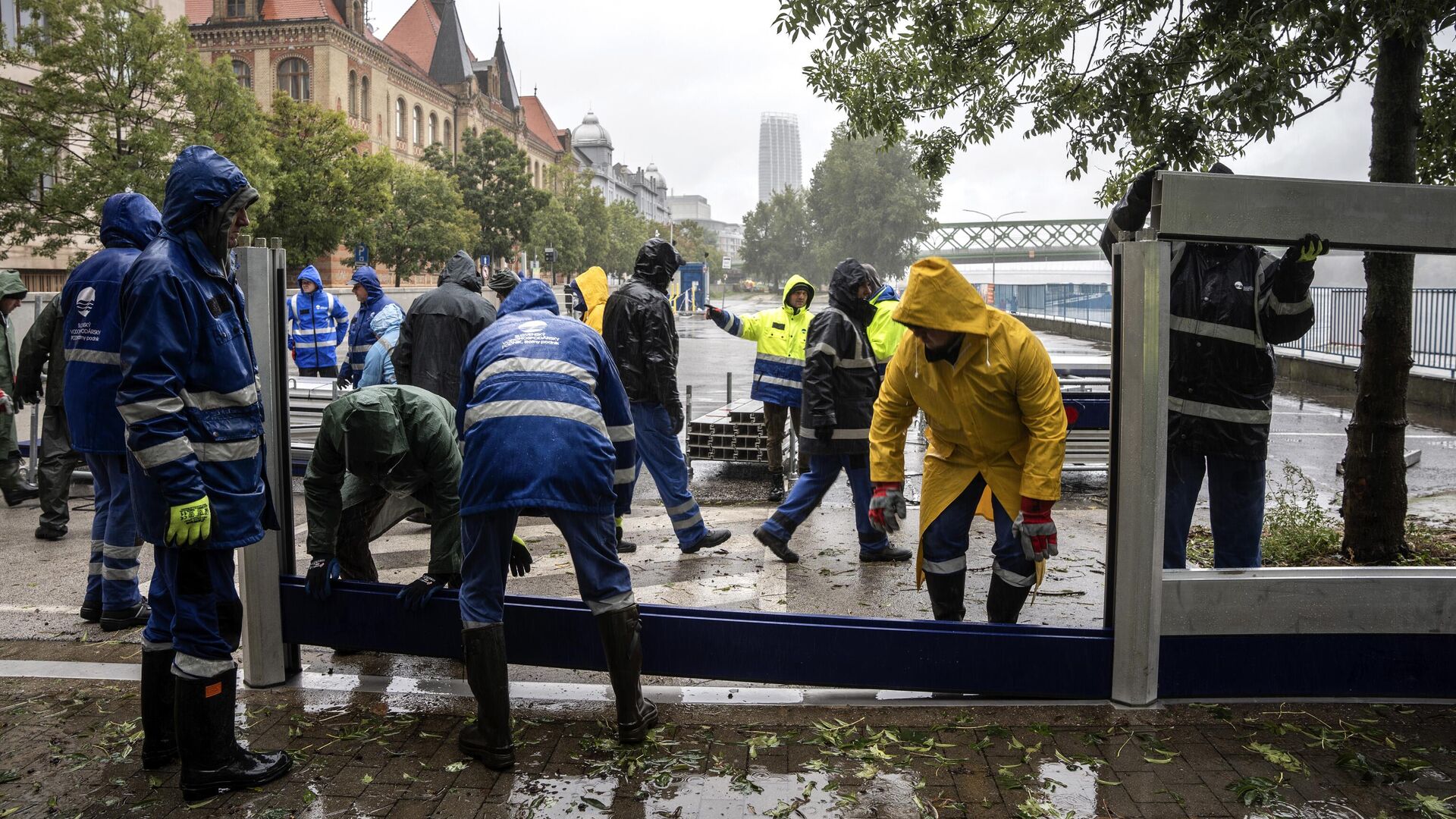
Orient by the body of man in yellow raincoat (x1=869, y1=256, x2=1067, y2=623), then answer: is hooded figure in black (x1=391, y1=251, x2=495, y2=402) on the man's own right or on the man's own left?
on the man's own right

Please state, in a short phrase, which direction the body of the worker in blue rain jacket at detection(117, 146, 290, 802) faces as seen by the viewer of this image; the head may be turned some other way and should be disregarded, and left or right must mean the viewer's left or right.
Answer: facing to the right of the viewer

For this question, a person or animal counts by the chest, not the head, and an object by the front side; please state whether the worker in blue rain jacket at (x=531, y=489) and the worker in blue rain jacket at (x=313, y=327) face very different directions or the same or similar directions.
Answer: very different directions

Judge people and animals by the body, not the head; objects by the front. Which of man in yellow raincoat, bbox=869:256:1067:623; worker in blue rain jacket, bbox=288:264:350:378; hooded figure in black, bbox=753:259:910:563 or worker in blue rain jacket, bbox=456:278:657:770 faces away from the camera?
worker in blue rain jacket, bbox=456:278:657:770

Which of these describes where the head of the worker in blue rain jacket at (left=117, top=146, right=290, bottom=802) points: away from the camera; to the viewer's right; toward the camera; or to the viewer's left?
to the viewer's right

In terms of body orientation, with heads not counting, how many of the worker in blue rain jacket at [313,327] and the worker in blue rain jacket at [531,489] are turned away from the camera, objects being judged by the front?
1

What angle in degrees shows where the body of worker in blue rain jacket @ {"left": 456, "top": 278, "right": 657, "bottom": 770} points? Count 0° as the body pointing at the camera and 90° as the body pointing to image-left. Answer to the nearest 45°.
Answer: approximately 180°

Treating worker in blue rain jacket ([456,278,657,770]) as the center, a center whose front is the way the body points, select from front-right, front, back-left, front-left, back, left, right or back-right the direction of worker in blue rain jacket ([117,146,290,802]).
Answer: left

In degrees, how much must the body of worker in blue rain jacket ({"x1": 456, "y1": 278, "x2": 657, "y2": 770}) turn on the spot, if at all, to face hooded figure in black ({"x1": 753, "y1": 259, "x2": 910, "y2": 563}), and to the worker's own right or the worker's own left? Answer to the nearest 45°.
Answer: approximately 45° to the worker's own right

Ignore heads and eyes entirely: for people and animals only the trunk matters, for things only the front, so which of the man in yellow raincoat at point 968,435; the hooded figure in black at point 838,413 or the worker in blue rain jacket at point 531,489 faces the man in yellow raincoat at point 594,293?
the worker in blue rain jacket

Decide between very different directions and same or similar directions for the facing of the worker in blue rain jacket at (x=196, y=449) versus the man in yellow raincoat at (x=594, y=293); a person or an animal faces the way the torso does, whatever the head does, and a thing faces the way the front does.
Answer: very different directions

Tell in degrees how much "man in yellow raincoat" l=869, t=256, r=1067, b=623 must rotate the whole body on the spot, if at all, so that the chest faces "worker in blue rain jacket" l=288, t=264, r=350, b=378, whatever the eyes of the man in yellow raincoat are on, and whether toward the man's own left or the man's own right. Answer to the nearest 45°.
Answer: approximately 90° to the man's own right

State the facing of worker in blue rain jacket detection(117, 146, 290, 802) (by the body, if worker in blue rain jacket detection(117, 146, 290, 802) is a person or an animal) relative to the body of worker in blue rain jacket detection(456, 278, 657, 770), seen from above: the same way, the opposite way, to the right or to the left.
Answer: to the right

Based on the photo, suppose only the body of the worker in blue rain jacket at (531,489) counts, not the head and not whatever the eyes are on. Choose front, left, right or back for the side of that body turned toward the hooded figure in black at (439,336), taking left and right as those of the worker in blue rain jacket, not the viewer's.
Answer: front

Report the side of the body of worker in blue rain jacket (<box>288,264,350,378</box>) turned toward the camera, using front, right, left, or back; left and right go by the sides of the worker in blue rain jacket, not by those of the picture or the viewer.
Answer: front
